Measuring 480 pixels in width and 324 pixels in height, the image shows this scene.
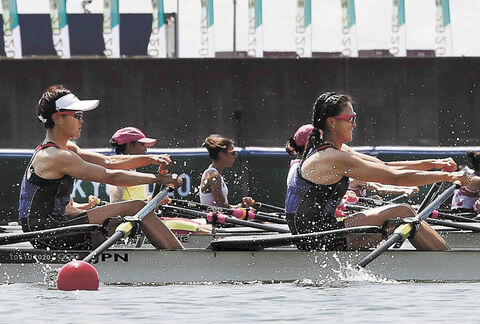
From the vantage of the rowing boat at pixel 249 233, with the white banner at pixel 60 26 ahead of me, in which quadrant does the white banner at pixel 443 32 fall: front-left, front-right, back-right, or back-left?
front-right

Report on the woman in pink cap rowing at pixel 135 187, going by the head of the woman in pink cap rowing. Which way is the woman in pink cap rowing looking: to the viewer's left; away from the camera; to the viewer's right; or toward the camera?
to the viewer's right

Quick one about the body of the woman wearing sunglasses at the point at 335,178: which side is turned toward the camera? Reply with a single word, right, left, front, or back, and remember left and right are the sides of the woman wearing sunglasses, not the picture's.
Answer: right

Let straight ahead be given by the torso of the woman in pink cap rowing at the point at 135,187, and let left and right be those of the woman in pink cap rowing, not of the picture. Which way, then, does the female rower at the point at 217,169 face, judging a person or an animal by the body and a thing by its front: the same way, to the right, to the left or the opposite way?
the same way

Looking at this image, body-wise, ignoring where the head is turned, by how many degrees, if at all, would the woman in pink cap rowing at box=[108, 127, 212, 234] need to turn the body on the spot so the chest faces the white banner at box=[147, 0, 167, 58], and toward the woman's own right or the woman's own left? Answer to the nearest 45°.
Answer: approximately 90° to the woman's own left

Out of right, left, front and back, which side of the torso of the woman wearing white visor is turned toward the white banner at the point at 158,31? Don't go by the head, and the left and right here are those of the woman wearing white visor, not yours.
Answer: left

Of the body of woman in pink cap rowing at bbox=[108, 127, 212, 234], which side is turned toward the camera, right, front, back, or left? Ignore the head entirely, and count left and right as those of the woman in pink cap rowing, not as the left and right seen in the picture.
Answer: right

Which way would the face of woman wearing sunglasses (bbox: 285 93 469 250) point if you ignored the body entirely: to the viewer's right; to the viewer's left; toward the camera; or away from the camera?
to the viewer's right

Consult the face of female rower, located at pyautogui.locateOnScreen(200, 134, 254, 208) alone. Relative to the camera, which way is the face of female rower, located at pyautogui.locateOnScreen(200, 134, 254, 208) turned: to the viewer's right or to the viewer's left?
to the viewer's right

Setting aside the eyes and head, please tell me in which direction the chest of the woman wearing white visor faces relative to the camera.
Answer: to the viewer's right

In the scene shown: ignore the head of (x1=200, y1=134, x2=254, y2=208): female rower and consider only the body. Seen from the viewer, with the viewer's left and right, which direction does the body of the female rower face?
facing to the right of the viewer

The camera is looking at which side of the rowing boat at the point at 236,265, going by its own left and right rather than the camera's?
left

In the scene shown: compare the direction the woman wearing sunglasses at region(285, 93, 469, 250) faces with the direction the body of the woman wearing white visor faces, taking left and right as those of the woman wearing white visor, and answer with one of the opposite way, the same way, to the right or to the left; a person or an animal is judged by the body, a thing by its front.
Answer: the same way

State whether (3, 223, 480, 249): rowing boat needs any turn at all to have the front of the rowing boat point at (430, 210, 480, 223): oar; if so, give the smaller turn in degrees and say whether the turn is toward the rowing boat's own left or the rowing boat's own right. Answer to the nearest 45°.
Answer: approximately 180°

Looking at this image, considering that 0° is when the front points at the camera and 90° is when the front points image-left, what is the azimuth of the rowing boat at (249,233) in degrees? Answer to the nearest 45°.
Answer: approximately 90°
